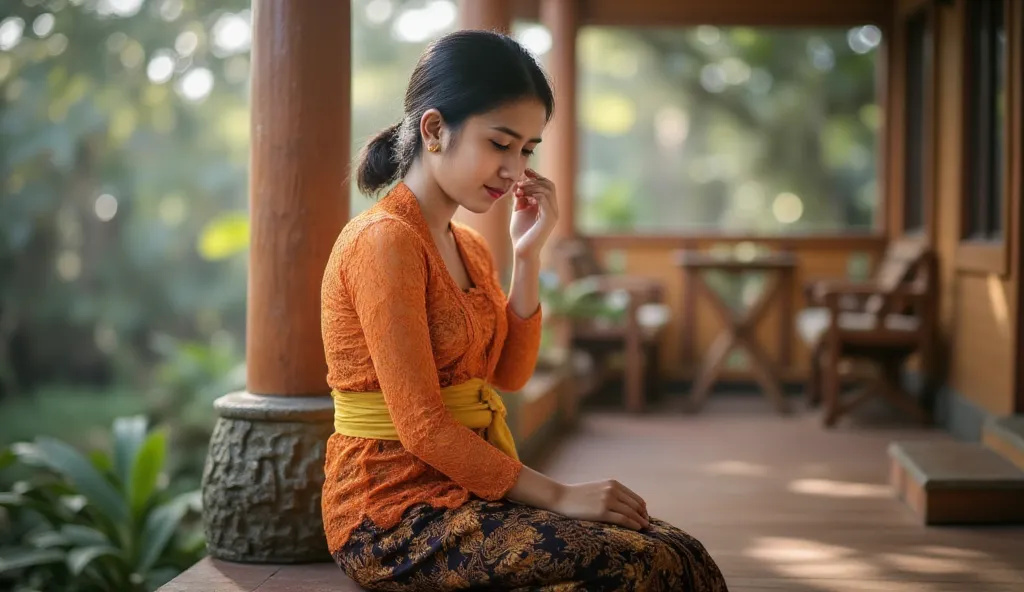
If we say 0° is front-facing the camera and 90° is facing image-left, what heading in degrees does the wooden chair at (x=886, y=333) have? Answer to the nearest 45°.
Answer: approximately 90°

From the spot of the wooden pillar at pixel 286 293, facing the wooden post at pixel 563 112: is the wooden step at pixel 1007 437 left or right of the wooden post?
right

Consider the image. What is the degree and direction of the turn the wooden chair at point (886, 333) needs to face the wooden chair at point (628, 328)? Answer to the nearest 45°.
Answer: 0° — it already faces it

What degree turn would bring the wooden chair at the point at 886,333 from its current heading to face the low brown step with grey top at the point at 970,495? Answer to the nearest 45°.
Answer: approximately 90° to its left

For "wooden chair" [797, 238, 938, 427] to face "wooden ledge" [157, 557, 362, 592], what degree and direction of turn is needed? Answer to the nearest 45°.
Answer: approximately 90° to its left

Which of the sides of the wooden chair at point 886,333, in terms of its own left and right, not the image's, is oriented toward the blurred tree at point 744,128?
right

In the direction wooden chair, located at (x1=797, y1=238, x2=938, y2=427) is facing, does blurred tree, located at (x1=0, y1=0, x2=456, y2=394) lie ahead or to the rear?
ahead

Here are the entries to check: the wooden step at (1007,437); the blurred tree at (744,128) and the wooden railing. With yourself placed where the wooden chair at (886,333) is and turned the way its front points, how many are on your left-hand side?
1

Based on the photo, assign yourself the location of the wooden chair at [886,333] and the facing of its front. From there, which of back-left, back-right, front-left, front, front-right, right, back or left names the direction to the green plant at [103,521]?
front-left

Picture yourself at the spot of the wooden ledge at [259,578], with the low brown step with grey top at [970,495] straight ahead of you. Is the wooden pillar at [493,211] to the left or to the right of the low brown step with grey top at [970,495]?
left
